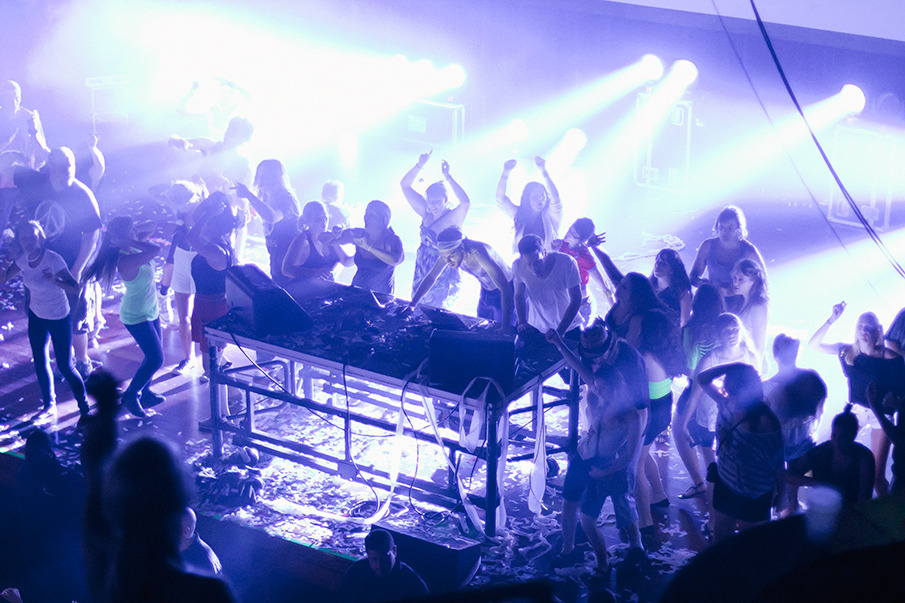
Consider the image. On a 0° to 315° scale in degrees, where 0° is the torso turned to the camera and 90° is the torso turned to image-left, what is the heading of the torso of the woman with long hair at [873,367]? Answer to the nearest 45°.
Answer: approximately 0°

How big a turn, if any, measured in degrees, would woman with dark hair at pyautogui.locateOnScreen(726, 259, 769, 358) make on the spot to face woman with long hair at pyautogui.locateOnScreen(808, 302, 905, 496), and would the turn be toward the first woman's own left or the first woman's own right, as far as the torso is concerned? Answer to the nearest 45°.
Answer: approximately 90° to the first woman's own left

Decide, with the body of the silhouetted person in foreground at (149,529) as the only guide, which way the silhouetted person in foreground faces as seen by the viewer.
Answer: away from the camera

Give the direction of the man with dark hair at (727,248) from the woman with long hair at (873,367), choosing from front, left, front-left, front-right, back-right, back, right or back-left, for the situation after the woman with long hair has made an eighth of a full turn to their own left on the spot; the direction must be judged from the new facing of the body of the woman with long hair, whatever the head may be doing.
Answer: back

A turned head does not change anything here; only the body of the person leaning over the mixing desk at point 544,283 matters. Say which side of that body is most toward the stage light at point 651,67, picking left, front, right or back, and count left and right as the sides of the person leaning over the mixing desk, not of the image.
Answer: back

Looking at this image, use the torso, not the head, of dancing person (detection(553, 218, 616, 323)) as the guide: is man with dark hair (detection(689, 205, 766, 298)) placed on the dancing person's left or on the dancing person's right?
on the dancing person's left

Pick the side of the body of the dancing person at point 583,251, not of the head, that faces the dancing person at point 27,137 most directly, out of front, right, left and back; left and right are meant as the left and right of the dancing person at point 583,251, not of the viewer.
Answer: right

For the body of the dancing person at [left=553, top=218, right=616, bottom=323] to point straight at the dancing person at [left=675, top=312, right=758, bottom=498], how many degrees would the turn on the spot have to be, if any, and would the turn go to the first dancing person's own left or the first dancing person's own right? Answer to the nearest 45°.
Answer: approximately 90° to the first dancing person's own left

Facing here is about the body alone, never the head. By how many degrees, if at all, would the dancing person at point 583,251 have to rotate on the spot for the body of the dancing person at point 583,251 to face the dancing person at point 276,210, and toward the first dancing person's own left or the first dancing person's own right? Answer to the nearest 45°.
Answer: approximately 45° to the first dancing person's own right

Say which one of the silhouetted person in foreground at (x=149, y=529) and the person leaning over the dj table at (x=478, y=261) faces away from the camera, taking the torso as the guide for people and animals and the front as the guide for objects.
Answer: the silhouetted person in foreground
